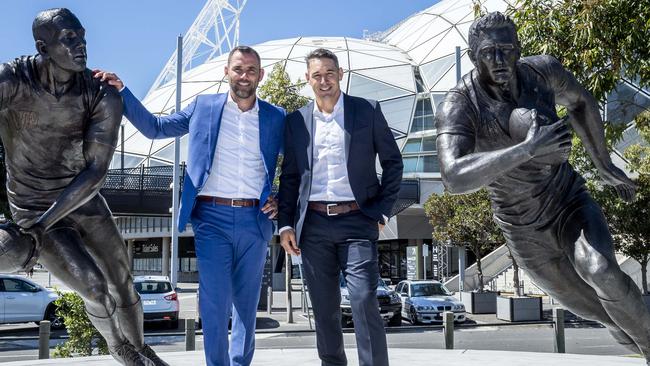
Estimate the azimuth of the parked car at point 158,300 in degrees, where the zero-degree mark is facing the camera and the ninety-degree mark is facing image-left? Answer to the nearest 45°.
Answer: approximately 180°

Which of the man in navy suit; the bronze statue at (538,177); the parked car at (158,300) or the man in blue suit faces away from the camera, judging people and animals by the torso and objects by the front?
the parked car

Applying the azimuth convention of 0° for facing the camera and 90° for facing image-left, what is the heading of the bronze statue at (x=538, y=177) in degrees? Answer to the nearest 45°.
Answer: approximately 0°

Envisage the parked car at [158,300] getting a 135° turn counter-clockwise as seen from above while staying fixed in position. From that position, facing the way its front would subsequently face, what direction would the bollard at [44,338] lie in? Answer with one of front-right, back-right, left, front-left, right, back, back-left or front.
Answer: front-left

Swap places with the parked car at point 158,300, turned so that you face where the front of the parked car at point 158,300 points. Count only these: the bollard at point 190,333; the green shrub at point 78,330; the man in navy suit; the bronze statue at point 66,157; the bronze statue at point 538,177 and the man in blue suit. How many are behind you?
6
